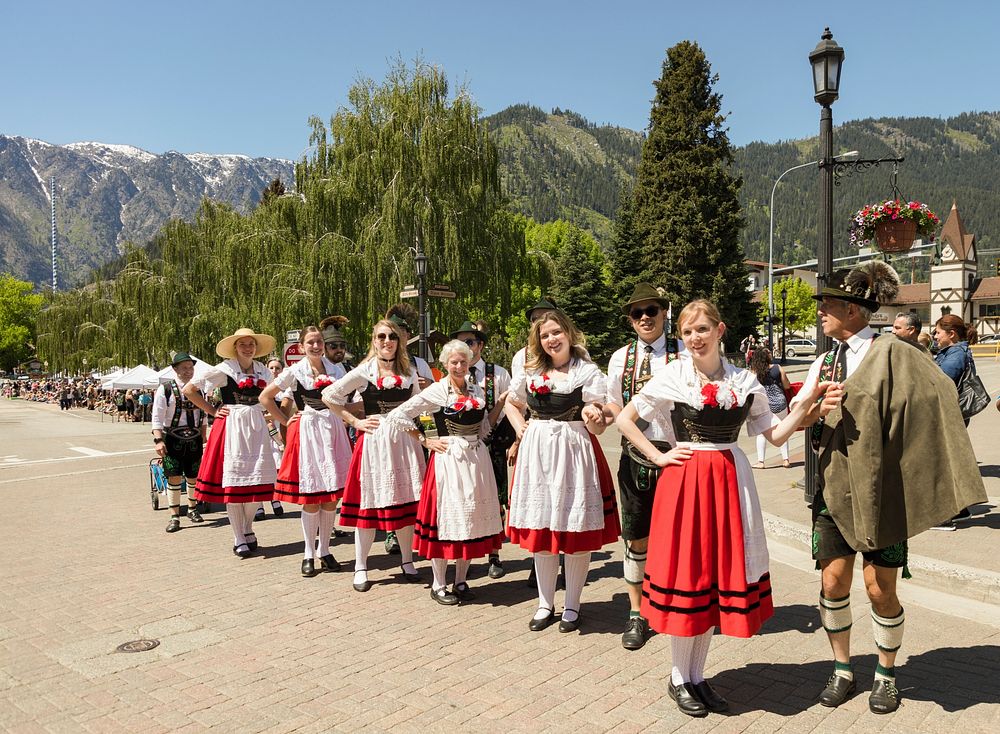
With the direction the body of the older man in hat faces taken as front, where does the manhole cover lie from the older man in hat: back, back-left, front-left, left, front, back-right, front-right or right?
front-right

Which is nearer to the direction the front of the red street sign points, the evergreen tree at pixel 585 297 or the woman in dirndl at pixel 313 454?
the woman in dirndl

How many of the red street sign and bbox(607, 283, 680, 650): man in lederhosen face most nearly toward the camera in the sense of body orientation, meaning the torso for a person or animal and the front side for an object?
2

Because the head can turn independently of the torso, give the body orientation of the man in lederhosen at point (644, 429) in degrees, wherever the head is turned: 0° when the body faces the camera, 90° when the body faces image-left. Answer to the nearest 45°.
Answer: approximately 0°

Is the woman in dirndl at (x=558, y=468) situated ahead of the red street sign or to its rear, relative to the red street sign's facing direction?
ahead

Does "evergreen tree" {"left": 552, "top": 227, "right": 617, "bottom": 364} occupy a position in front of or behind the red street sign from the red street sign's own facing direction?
behind

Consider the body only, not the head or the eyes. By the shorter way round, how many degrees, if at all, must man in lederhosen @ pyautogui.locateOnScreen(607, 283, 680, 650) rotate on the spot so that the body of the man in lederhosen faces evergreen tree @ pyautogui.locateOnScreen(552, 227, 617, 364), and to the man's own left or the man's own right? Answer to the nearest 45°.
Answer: approximately 180°

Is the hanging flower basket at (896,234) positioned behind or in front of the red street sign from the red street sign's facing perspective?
in front

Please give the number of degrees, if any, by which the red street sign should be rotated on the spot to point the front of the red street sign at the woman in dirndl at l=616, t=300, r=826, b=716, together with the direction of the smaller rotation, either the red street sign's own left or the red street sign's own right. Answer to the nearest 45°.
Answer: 0° — it already faces them

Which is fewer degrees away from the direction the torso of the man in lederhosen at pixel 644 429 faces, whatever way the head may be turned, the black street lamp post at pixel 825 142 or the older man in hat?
the older man in hat

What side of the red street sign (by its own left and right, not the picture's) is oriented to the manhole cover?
front

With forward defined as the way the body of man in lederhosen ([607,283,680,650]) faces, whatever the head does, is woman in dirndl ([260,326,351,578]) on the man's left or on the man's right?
on the man's right

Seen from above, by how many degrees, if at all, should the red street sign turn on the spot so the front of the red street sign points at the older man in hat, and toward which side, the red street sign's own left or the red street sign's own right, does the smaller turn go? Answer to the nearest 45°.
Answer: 0° — it already faces them

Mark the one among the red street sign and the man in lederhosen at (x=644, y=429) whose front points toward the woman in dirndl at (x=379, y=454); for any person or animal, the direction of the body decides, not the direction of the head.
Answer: the red street sign
